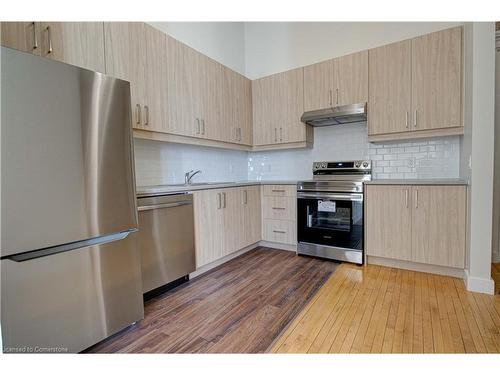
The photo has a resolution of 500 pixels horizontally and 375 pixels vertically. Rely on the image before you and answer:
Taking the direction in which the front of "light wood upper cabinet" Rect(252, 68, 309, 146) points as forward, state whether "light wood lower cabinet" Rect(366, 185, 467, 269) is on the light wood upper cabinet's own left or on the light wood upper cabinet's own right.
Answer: on the light wood upper cabinet's own left

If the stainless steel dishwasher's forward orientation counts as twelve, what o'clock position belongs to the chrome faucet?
The chrome faucet is roughly at 8 o'clock from the stainless steel dishwasher.

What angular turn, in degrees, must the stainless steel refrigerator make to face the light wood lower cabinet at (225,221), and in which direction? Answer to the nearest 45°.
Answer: approximately 90° to its left

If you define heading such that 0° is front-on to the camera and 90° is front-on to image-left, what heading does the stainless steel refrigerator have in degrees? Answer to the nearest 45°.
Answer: approximately 315°

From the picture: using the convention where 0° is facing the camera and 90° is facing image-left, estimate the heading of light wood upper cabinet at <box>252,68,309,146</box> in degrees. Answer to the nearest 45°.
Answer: approximately 45°

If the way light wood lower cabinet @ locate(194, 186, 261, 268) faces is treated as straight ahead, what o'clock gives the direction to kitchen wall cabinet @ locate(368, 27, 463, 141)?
The kitchen wall cabinet is roughly at 11 o'clock from the light wood lower cabinet.

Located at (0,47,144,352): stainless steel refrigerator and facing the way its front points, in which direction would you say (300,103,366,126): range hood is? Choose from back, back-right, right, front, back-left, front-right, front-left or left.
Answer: front-left

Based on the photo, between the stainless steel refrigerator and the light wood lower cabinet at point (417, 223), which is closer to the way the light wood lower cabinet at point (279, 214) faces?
the stainless steel refrigerator

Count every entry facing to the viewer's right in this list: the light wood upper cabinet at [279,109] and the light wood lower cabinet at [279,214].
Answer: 0

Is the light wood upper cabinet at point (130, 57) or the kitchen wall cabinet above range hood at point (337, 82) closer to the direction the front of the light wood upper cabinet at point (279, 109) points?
the light wood upper cabinet

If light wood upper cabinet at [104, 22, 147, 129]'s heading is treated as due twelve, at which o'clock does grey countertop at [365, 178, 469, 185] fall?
The grey countertop is roughly at 11 o'clock from the light wood upper cabinet.

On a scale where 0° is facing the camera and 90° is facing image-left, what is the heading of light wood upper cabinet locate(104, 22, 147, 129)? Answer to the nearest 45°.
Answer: approximately 315°

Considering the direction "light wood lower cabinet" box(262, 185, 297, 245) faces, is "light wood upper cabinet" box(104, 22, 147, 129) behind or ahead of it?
ahead
